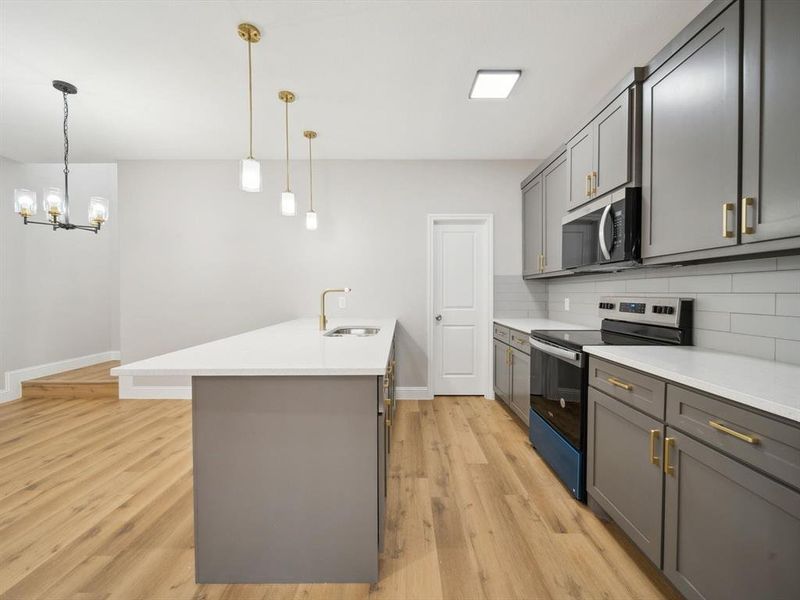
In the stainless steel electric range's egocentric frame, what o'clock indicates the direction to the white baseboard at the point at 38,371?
The white baseboard is roughly at 1 o'clock from the stainless steel electric range.

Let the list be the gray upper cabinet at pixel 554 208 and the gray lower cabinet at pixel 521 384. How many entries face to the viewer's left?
2

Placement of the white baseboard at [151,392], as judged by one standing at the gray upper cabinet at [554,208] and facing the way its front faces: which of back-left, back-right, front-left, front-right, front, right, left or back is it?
front

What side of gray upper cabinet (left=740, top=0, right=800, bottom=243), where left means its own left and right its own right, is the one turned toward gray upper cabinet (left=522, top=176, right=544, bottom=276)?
right

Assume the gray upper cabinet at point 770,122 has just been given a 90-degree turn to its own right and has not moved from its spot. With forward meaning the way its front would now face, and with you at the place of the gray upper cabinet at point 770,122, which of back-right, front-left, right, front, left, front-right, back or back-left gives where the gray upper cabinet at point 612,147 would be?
front

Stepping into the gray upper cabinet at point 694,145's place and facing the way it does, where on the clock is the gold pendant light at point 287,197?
The gold pendant light is roughly at 1 o'clock from the gray upper cabinet.

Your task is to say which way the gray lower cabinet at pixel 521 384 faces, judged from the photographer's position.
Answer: facing to the left of the viewer

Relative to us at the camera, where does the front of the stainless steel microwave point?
facing the viewer and to the left of the viewer

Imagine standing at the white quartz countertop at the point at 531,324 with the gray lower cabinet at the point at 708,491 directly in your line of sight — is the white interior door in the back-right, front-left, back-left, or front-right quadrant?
back-right

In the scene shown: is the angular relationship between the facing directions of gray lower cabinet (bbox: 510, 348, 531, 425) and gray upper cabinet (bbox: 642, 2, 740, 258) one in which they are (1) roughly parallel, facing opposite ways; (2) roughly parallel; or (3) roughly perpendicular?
roughly parallel

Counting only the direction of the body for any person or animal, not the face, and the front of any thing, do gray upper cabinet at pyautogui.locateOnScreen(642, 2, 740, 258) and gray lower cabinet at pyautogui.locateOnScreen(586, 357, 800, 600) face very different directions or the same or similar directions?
same or similar directions

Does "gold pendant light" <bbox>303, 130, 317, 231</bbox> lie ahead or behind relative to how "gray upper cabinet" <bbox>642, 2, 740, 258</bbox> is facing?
ahead

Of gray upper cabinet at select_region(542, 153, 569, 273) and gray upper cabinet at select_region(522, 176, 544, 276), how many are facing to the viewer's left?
2

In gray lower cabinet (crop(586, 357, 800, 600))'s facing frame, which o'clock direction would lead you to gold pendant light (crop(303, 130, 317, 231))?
The gold pendant light is roughly at 2 o'clock from the gray lower cabinet.

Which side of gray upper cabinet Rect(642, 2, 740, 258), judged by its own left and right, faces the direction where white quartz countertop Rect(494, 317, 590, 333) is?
right

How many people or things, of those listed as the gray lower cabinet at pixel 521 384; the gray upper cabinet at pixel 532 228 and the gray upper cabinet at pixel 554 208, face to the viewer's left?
3

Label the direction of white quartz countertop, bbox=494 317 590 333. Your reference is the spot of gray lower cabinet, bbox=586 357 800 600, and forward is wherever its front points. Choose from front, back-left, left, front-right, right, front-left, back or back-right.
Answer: right

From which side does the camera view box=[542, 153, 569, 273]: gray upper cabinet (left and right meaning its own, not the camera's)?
left
